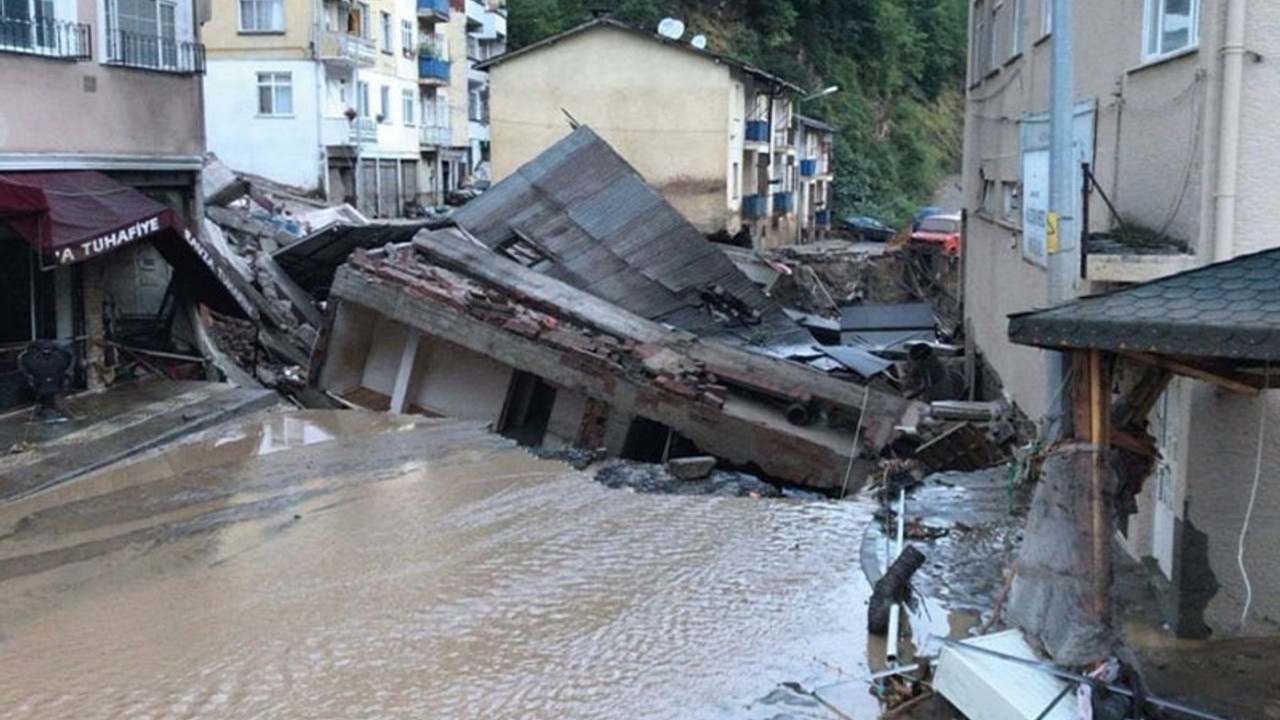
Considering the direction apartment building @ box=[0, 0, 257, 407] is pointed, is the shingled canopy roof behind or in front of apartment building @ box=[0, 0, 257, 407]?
in front

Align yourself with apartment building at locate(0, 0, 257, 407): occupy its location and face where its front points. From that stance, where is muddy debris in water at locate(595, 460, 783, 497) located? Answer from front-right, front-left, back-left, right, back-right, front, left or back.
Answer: front-left

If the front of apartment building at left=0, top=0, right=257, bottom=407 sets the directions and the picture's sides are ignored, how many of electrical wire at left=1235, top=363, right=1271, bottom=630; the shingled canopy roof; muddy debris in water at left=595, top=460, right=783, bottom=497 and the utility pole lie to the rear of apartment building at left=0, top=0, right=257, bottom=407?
0

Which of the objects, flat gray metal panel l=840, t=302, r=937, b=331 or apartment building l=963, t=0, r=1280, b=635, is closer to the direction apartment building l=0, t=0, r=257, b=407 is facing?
the apartment building

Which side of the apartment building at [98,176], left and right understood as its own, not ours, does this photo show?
front

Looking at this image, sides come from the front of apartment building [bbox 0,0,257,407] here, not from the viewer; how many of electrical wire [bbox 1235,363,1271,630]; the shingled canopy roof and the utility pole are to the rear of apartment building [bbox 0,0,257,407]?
0

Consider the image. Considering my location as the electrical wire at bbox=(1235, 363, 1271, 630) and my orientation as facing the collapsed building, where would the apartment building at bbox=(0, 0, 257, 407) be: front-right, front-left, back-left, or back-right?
front-left

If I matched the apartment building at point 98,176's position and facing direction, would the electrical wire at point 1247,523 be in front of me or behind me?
in front

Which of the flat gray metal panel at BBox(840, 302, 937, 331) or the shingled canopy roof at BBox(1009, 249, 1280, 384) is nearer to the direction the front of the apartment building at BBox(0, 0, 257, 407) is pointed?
the shingled canopy roof

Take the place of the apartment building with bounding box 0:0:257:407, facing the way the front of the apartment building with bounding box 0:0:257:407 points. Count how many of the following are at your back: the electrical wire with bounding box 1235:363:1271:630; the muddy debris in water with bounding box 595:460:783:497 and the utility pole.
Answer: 0

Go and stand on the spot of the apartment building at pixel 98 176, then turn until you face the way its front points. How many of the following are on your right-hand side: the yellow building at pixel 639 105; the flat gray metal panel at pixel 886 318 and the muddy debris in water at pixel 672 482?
0

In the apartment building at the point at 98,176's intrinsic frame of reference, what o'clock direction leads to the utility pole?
The utility pole is roughly at 11 o'clock from the apartment building.
